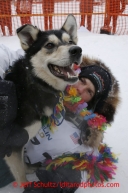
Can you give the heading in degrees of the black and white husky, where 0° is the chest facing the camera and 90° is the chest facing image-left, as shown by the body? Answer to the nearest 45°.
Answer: approximately 315°
